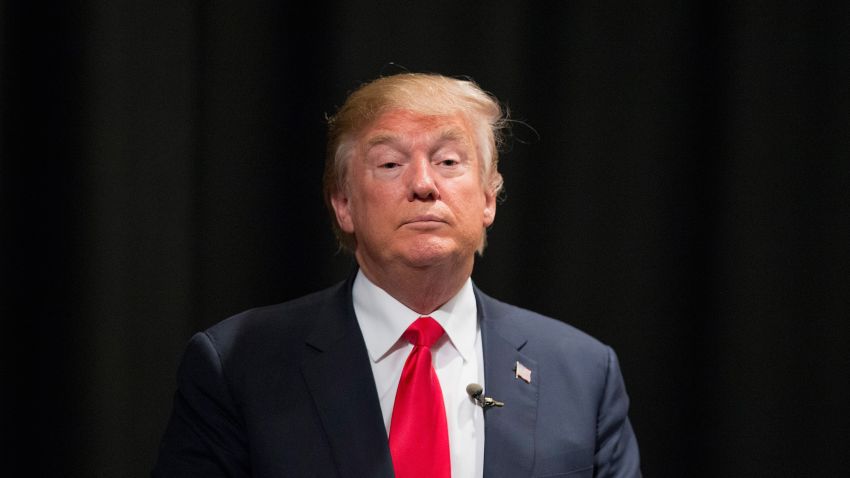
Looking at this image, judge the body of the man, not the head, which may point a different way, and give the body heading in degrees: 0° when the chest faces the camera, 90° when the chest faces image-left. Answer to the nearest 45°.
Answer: approximately 0°
